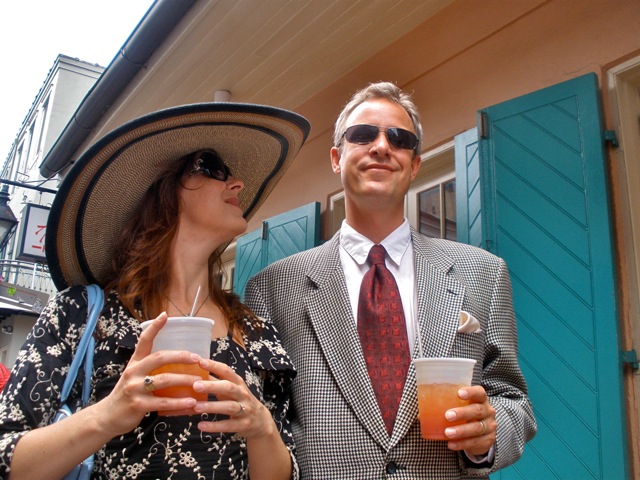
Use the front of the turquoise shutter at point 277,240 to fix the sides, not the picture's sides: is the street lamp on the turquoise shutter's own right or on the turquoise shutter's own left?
on the turquoise shutter's own right

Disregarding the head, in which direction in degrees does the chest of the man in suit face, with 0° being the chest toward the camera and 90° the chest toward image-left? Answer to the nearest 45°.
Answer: approximately 0°

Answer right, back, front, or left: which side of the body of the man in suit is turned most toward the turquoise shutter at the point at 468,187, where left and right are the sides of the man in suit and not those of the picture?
back

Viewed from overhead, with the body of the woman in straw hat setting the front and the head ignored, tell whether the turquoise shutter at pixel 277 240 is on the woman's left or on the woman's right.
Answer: on the woman's left

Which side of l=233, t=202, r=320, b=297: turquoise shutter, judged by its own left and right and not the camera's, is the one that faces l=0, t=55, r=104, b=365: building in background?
right

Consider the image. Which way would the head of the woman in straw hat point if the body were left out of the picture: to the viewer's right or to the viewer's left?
to the viewer's right

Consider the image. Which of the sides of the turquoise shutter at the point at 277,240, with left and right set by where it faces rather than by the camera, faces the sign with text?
right

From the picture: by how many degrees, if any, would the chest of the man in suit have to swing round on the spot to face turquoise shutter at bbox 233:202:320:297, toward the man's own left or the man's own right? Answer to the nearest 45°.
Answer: approximately 180°

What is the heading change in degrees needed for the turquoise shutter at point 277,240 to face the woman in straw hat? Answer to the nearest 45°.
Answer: approximately 45° to its left

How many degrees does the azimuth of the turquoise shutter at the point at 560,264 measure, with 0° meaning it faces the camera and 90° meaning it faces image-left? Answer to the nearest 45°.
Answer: approximately 45°

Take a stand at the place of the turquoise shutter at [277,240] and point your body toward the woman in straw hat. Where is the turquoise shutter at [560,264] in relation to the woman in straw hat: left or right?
left
